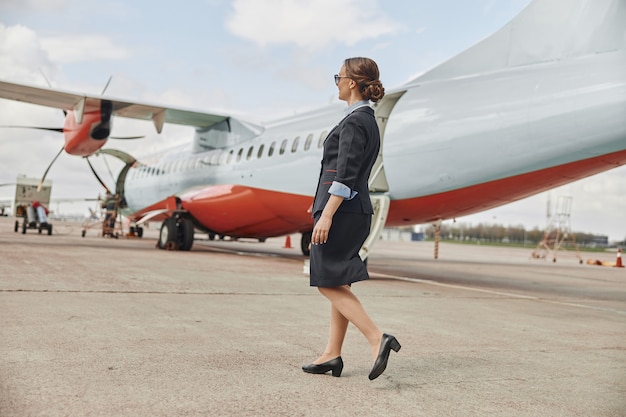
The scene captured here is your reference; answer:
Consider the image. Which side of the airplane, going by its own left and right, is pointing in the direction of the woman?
left

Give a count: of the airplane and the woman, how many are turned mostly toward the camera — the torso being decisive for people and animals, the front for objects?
0

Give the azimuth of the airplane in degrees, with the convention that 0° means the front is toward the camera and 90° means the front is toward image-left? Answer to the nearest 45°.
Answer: approximately 135°
